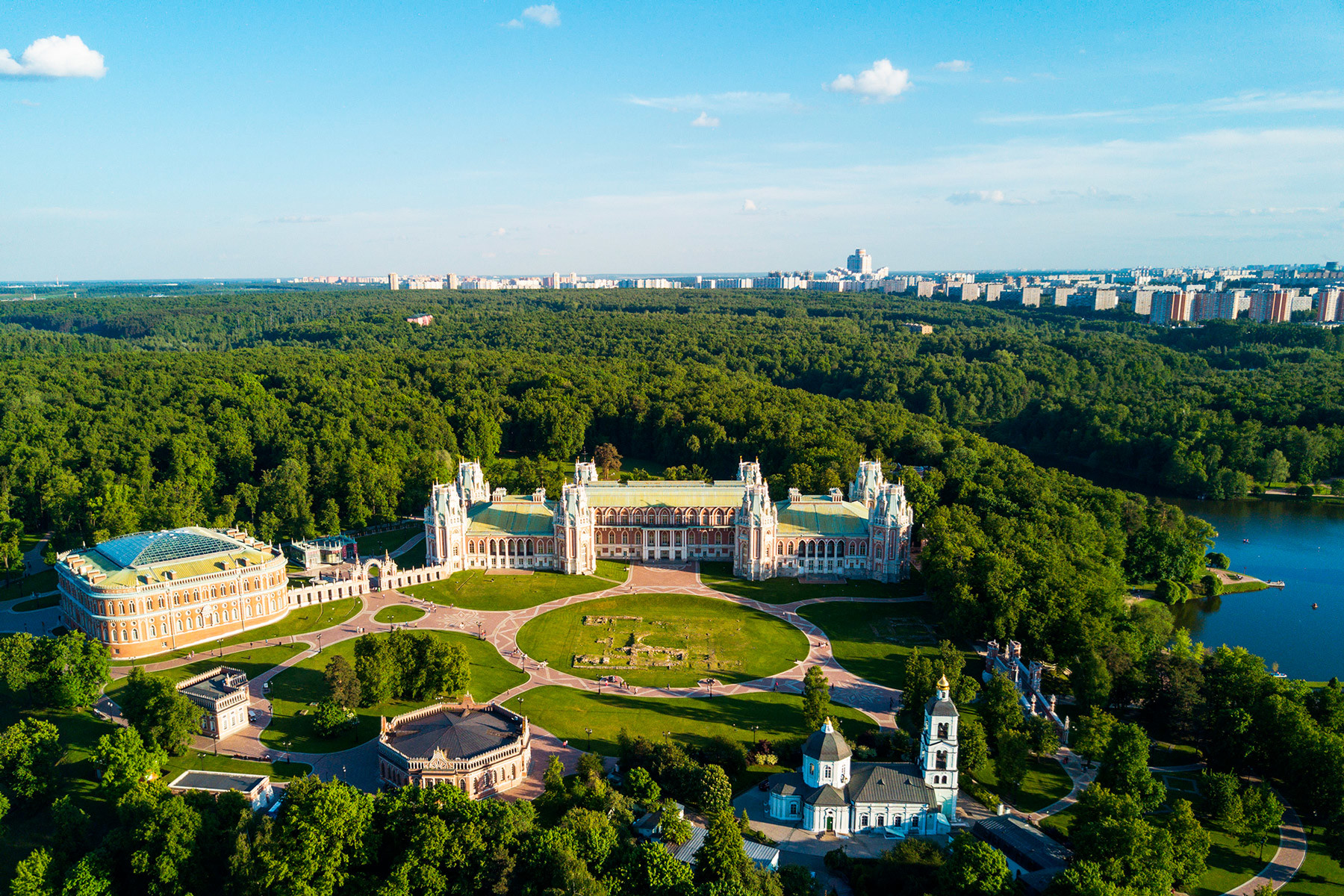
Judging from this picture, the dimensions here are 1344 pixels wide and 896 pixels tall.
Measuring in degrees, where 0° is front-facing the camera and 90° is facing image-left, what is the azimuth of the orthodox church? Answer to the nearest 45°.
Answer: approximately 270°
